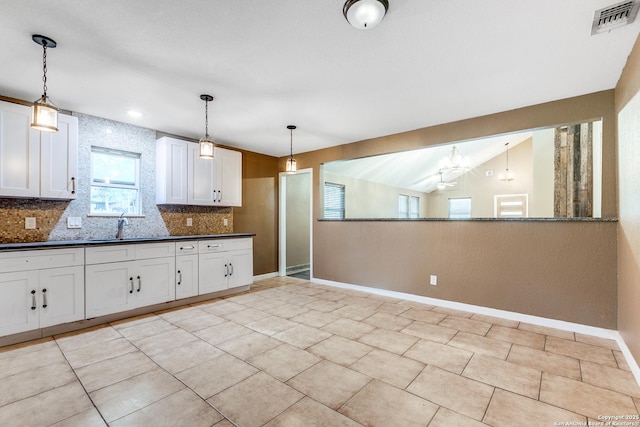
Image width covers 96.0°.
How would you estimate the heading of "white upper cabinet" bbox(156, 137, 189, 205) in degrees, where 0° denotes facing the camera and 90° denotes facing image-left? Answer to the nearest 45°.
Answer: approximately 315°

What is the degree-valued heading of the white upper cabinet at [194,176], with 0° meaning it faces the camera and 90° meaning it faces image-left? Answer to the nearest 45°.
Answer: approximately 315°

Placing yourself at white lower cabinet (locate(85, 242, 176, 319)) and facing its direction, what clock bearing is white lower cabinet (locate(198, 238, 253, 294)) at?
white lower cabinet (locate(198, 238, 253, 294)) is roughly at 10 o'clock from white lower cabinet (locate(85, 242, 176, 319)).

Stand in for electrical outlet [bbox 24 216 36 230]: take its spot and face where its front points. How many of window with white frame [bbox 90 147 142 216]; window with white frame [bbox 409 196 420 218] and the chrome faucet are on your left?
3

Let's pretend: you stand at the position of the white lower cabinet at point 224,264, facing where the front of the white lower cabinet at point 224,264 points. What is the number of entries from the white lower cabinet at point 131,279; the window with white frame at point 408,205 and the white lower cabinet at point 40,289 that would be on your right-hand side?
2

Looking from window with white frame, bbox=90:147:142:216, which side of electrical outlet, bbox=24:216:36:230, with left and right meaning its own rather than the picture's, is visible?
left

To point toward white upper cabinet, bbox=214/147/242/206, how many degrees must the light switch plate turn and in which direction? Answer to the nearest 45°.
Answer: approximately 90° to its left

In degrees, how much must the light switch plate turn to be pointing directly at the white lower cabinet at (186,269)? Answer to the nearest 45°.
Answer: approximately 90° to its left

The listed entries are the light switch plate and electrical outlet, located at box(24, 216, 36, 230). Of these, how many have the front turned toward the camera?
2
